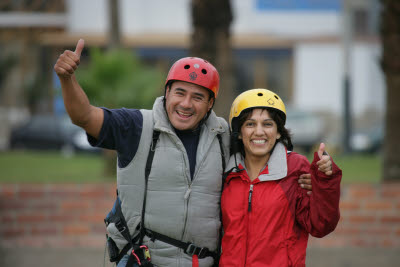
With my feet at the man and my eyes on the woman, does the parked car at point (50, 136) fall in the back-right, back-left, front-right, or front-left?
back-left
